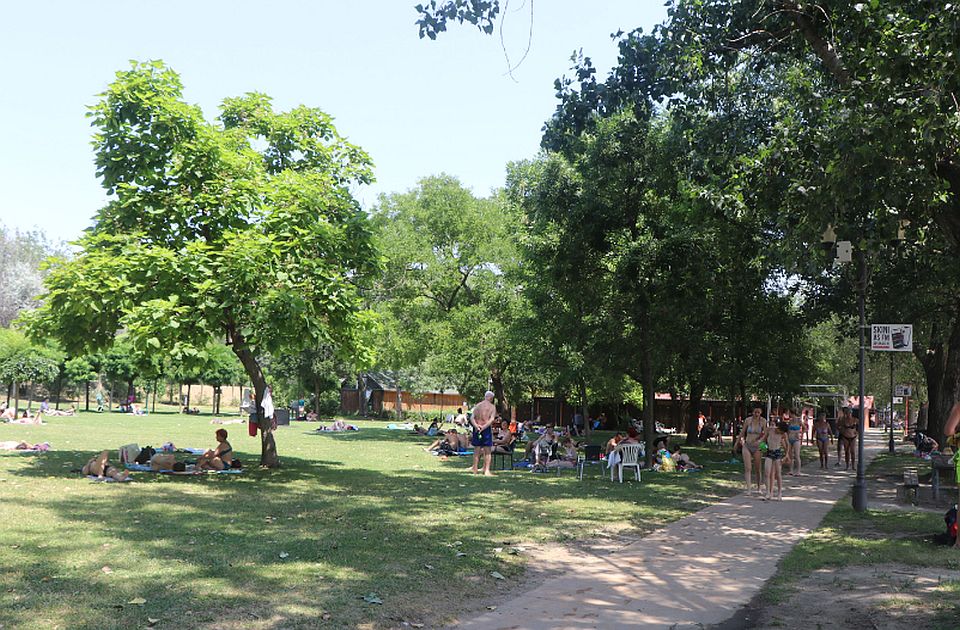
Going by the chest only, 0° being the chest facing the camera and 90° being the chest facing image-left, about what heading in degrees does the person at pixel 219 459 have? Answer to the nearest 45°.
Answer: approximately 90°

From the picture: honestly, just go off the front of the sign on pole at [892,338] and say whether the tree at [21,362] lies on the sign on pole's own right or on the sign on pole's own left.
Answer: on the sign on pole's own right

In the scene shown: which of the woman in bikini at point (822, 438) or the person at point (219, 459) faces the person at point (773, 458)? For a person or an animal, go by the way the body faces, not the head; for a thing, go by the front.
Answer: the woman in bikini

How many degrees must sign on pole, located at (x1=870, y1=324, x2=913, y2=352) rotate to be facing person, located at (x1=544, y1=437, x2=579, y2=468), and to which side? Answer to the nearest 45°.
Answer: approximately 135° to its right

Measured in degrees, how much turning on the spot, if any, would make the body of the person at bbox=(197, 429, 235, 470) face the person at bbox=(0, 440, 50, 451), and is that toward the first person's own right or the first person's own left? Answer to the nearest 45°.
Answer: approximately 45° to the first person's own right

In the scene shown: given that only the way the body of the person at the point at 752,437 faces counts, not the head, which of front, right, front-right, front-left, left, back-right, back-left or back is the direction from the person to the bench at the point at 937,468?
left

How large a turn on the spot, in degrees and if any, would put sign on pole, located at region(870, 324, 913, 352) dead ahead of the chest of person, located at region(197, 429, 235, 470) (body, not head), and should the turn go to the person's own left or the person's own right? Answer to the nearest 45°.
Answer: approximately 135° to the person's own left
